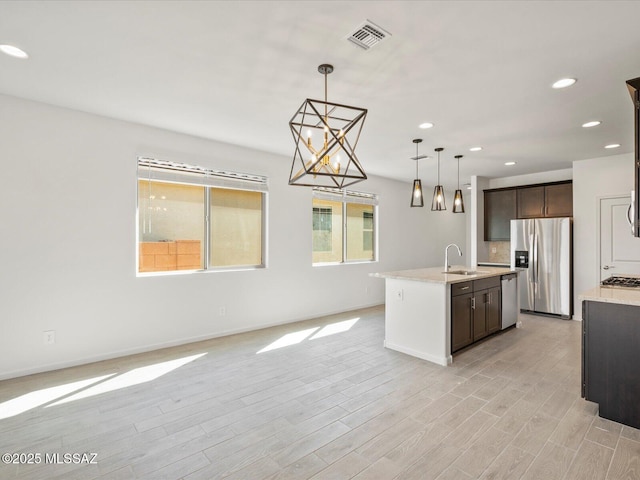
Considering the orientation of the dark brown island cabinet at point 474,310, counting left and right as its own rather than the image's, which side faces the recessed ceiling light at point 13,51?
right

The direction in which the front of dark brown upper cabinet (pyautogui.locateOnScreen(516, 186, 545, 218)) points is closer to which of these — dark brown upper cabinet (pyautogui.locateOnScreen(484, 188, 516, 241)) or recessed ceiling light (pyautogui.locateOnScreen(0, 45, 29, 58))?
the recessed ceiling light

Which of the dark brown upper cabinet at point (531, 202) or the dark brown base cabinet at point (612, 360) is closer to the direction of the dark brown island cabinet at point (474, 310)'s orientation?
the dark brown base cabinet

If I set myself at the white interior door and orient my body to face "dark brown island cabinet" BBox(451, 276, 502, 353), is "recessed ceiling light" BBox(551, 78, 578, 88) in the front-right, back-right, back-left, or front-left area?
front-left

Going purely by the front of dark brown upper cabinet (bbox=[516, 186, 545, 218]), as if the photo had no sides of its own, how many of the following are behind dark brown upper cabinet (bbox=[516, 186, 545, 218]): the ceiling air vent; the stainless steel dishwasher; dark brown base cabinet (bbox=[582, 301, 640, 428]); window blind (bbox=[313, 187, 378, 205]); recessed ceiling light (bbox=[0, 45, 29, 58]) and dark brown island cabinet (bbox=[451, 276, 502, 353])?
0

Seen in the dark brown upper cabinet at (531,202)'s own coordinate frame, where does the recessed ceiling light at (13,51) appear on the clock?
The recessed ceiling light is roughly at 1 o'clock from the dark brown upper cabinet.

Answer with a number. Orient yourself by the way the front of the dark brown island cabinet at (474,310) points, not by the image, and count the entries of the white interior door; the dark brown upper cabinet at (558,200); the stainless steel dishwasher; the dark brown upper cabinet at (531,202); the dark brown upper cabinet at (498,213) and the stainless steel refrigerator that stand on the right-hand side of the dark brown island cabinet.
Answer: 0

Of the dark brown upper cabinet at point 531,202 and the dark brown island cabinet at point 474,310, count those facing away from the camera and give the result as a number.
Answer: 0

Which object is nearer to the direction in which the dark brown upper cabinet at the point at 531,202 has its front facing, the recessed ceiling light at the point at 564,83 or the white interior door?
the recessed ceiling light

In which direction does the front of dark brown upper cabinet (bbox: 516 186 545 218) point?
toward the camera

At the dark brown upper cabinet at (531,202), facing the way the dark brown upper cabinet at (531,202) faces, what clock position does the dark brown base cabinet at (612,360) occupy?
The dark brown base cabinet is roughly at 12 o'clock from the dark brown upper cabinet.

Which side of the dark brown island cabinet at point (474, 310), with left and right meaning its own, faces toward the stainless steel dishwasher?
left

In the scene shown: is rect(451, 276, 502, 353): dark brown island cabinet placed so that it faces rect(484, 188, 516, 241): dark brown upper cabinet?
no

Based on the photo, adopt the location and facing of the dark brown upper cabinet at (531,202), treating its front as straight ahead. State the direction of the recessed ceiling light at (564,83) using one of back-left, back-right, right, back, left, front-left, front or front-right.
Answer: front

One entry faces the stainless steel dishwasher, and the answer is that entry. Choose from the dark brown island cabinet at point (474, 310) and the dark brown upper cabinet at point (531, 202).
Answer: the dark brown upper cabinet

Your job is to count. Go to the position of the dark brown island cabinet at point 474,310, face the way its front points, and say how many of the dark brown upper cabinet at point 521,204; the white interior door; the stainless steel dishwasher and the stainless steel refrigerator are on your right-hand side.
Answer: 0

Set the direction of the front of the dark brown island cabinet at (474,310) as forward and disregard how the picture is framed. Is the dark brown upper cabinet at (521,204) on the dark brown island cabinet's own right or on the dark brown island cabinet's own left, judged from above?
on the dark brown island cabinet's own left

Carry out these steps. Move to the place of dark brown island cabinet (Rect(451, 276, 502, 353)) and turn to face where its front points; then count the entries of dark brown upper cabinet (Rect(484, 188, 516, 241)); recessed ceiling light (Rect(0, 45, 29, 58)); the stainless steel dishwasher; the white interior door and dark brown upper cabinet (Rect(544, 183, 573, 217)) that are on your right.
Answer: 1

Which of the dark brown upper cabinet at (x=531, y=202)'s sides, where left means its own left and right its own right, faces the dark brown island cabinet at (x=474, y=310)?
front
